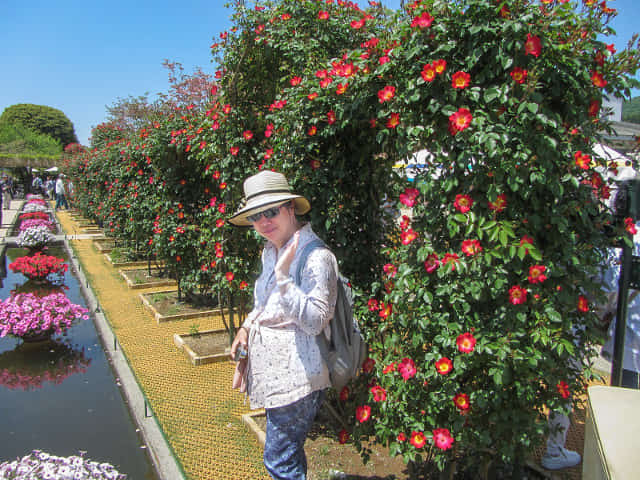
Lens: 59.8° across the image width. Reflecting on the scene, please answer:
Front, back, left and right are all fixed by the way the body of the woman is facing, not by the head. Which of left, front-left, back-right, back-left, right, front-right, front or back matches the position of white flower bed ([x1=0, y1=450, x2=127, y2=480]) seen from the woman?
front-right

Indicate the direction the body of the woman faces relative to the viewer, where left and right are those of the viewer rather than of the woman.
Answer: facing the viewer and to the left of the viewer

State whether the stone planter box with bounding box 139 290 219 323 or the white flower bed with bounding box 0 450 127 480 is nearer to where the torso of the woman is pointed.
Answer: the white flower bed

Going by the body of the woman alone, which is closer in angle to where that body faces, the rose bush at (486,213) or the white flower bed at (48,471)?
the white flower bed

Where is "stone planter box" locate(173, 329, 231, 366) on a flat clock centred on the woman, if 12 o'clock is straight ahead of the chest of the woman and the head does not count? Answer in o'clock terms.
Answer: The stone planter box is roughly at 4 o'clock from the woman.

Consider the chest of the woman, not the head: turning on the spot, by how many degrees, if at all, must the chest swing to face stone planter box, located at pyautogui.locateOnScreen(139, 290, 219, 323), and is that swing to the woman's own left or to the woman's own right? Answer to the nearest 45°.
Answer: approximately 135° to the woman's own right

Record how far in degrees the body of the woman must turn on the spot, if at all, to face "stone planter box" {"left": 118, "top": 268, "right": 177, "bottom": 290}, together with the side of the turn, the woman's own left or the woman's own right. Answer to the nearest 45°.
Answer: approximately 135° to the woman's own right
